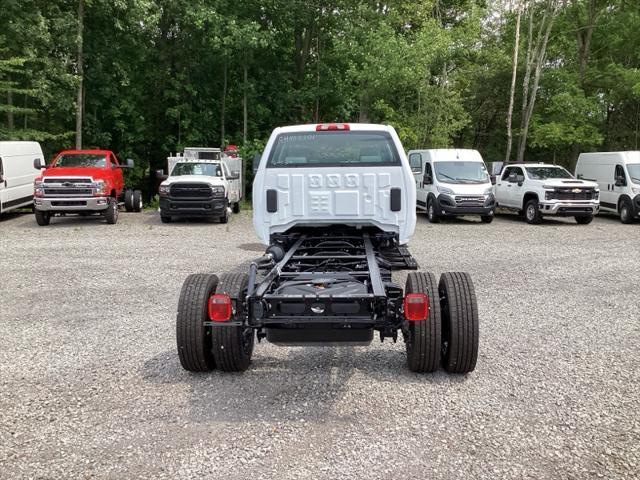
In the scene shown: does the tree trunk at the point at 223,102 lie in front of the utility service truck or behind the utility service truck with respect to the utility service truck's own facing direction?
behind

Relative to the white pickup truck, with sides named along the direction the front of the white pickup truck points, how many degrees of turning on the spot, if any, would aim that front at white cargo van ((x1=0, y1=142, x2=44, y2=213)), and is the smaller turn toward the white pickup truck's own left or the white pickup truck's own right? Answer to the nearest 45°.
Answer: approximately 135° to the white pickup truck's own right

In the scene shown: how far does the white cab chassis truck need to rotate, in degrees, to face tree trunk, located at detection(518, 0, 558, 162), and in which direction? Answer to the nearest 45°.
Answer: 0° — it already faces it

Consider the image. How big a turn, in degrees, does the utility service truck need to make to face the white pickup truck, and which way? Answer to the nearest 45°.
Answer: approximately 90° to its left

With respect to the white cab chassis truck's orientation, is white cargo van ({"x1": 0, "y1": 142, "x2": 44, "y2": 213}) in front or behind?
in front

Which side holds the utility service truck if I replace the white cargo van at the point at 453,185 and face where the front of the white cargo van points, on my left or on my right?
on my right

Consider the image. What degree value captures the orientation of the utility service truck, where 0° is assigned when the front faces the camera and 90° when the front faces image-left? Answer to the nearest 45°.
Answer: approximately 0°

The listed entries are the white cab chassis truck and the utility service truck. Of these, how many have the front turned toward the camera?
1

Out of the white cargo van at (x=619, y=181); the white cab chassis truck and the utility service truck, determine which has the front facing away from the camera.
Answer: the white cab chassis truck

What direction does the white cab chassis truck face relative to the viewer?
away from the camera

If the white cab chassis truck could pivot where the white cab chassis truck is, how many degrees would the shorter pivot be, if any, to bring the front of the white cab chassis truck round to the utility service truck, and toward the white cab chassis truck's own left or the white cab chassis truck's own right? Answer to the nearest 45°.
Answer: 0° — it already faces it
